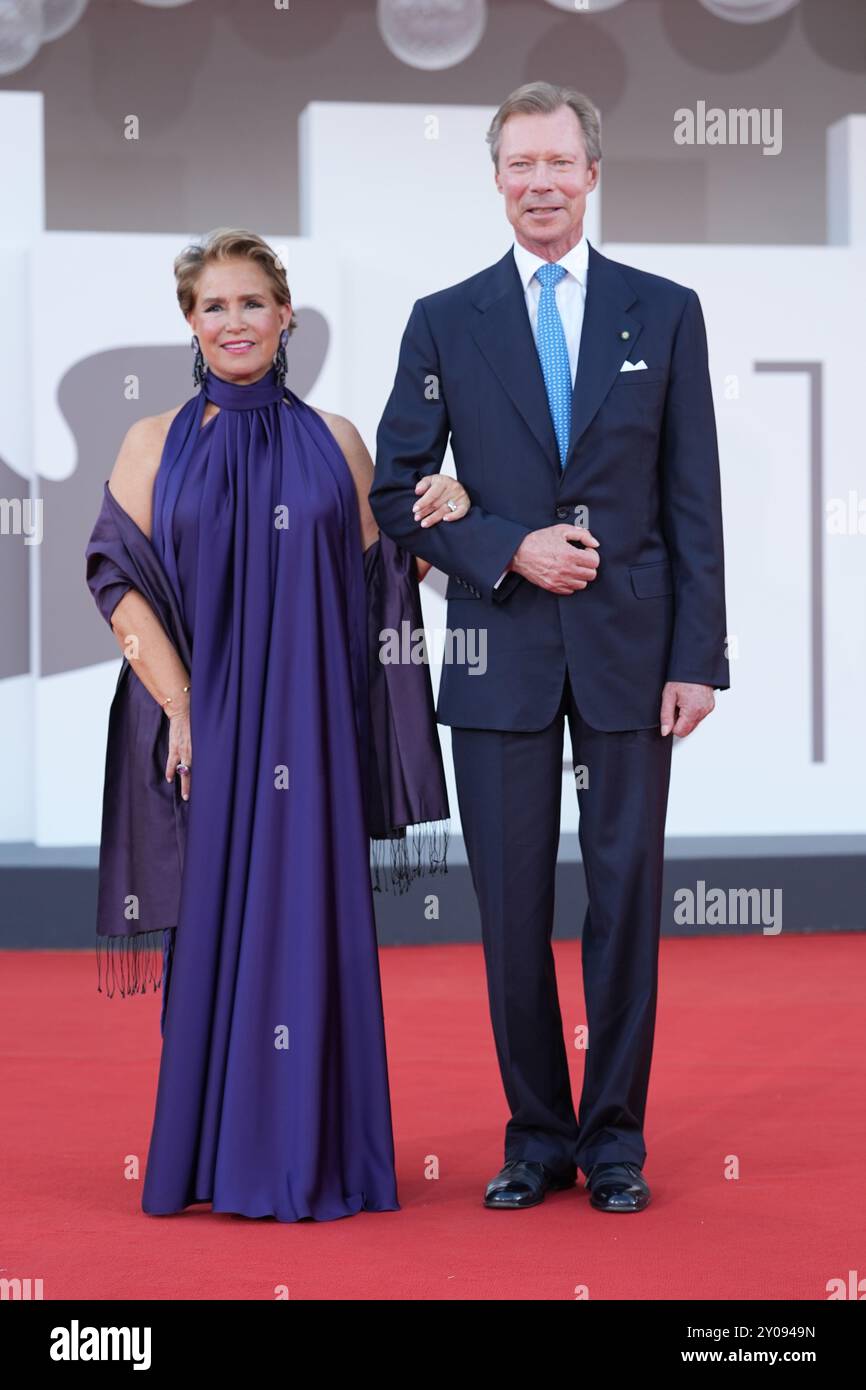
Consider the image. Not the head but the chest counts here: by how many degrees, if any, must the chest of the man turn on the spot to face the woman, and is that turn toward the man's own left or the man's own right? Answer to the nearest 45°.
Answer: approximately 90° to the man's own right

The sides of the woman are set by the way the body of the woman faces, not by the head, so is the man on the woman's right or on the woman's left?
on the woman's left

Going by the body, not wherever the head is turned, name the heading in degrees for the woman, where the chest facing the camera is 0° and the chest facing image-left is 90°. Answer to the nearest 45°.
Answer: approximately 0°
